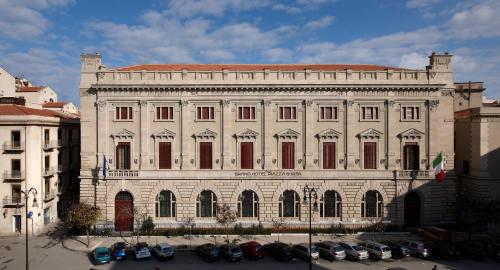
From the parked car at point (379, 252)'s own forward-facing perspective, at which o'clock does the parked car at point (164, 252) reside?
the parked car at point (164, 252) is roughly at 10 o'clock from the parked car at point (379, 252).

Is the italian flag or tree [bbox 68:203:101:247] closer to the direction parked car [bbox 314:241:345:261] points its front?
the tree

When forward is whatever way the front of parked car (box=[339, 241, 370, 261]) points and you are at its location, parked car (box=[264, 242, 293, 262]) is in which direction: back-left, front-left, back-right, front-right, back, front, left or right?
front-left

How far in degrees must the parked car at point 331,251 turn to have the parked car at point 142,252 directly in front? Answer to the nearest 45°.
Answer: approximately 45° to its left

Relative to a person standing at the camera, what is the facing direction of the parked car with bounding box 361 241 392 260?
facing away from the viewer and to the left of the viewer

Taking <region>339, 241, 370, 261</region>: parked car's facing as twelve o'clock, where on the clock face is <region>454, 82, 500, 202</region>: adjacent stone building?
The adjacent stone building is roughly at 3 o'clock from the parked car.

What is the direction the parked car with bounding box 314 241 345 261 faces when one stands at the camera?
facing away from the viewer and to the left of the viewer

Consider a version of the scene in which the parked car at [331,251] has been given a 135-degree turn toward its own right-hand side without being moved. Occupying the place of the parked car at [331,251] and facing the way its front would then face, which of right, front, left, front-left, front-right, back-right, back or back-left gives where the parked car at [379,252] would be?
front

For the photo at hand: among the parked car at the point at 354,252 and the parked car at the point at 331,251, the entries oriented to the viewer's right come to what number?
0
